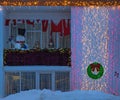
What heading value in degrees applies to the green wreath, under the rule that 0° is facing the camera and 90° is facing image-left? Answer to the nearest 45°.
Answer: approximately 0°

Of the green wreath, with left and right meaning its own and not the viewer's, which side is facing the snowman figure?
right
